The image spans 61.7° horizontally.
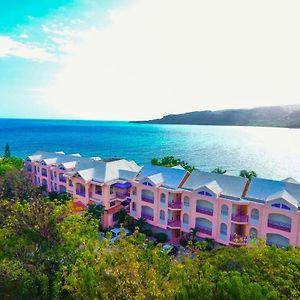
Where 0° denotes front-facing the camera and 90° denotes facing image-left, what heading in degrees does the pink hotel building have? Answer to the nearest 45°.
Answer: approximately 45°

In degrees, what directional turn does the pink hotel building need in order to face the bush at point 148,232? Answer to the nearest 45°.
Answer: approximately 45° to its right
